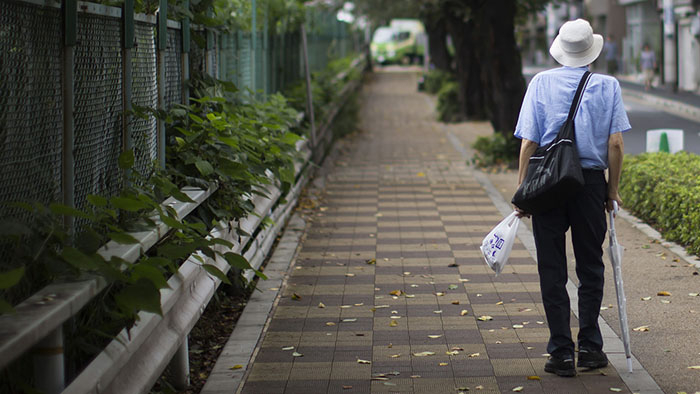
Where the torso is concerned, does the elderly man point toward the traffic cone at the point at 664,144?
yes

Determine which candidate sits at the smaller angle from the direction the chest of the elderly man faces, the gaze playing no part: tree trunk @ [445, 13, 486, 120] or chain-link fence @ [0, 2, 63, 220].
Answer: the tree trunk

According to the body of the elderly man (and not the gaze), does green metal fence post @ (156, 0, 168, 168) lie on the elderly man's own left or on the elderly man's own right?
on the elderly man's own left

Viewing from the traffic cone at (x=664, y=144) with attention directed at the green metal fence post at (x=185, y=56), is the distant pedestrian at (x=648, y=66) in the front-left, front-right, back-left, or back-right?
back-right

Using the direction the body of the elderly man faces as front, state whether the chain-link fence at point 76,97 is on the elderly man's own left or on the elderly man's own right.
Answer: on the elderly man's own left

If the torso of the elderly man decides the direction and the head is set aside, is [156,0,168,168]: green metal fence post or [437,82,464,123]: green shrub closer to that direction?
the green shrub

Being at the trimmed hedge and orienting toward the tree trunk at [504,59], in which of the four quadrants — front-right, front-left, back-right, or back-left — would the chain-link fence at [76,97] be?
back-left

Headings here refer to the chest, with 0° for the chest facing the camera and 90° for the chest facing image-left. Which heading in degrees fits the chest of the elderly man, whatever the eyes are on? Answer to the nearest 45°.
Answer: approximately 180°

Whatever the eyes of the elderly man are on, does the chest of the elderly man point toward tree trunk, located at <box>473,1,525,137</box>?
yes

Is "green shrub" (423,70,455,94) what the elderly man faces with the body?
yes
